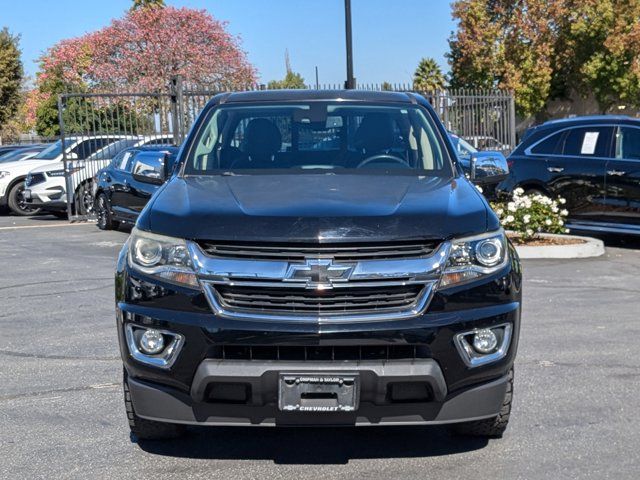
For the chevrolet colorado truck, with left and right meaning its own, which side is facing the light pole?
back

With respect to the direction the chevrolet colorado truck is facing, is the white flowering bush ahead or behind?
behind

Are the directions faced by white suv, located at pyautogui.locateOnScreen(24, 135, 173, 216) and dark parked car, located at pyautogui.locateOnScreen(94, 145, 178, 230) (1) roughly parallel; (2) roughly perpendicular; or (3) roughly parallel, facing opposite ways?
roughly perpendicular

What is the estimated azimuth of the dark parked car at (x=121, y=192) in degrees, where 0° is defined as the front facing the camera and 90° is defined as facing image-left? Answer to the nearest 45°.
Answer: approximately 315°

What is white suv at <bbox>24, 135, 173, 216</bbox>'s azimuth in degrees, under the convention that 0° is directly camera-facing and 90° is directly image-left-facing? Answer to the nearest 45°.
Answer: approximately 45°

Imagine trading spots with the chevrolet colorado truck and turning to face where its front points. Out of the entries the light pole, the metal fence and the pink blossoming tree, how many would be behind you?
3

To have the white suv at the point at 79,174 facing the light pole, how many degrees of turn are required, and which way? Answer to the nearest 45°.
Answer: approximately 135° to its left
